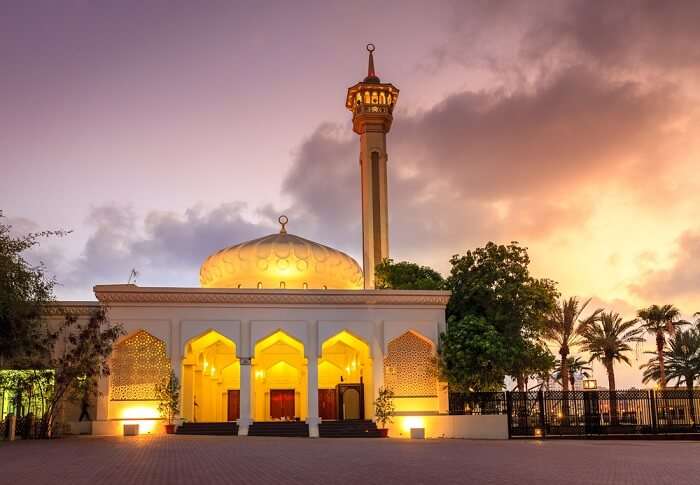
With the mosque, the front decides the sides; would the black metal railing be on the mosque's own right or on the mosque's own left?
on the mosque's own left

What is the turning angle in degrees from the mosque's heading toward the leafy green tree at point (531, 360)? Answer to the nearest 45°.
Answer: approximately 90° to its left

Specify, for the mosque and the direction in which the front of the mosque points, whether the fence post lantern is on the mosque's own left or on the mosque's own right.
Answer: on the mosque's own left

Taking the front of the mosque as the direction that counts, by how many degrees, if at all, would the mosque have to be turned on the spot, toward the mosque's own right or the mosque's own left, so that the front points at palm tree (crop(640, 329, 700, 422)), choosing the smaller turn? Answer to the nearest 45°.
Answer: approximately 135° to the mosque's own left

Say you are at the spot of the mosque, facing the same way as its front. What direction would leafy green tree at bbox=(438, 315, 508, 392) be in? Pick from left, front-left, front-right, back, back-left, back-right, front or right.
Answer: left

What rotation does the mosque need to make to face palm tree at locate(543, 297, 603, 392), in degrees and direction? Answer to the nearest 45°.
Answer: approximately 135° to its left

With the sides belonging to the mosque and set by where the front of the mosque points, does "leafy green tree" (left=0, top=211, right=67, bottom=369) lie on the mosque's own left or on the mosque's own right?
on the mosque's own right

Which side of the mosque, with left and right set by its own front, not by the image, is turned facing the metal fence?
left

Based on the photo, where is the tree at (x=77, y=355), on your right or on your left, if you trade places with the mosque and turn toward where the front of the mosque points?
on your right

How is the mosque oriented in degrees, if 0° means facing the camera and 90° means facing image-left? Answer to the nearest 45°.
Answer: approximately 0°

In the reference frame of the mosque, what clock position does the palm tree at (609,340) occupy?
The palm tree is roughly at 8 o'clock from the mosque.
